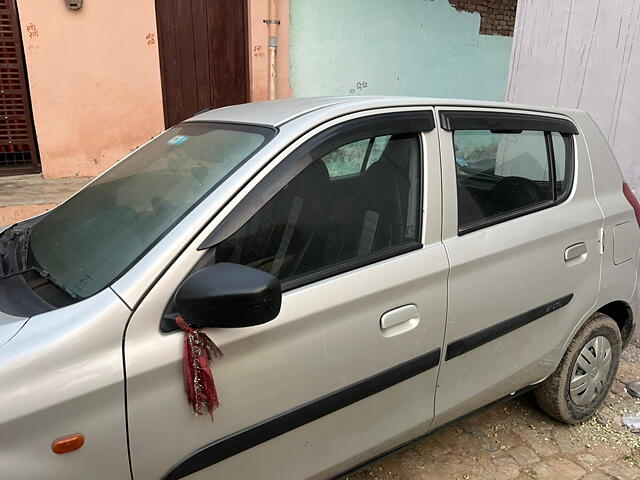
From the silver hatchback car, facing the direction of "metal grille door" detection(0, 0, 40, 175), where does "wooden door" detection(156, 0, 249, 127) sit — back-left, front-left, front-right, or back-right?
front-right

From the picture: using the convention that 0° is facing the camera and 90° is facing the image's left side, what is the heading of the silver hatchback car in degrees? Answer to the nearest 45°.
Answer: approximately 45°

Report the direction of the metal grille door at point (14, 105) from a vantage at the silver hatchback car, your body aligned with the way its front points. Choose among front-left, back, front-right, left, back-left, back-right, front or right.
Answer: right

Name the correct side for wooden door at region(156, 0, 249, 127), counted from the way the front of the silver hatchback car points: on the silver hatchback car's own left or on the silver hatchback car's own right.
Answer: on the silver hatchback car's own right
